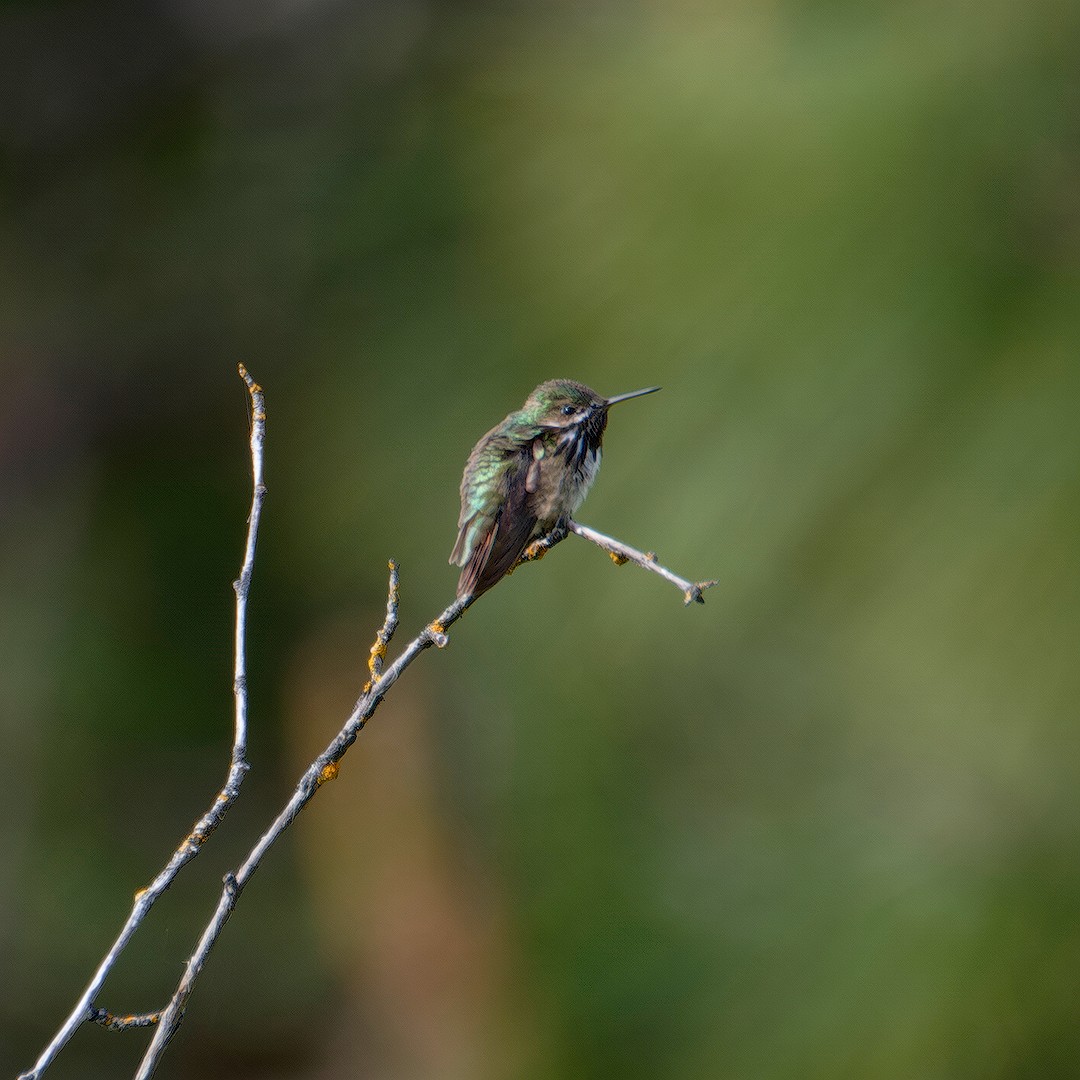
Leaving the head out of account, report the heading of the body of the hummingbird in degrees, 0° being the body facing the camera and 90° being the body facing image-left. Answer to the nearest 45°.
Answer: approximately 270°
